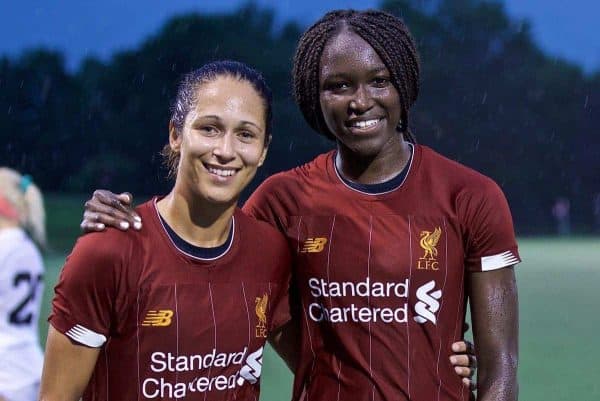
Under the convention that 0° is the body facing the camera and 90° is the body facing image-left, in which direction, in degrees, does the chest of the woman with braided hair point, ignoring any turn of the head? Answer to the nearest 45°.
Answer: approximately 0°

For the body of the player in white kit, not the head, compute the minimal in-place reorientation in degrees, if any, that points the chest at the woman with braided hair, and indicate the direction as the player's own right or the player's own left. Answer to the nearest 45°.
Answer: approximately 180°

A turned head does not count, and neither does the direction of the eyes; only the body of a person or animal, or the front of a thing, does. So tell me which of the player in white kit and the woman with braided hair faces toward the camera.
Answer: the woman with braided hair

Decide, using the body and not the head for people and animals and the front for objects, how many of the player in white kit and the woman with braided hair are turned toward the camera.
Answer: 1

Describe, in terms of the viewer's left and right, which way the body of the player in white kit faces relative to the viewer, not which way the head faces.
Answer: facing away from the viewer and to the left of the viewer

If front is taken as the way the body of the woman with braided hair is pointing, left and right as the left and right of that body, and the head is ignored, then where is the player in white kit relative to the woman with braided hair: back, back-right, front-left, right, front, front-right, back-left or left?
back-right
